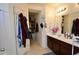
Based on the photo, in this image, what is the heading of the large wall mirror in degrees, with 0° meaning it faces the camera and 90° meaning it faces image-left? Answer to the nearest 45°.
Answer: approximately 45°

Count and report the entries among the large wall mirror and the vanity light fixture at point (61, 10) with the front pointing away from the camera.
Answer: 0

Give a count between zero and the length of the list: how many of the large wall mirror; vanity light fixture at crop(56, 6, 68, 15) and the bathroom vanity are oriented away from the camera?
0

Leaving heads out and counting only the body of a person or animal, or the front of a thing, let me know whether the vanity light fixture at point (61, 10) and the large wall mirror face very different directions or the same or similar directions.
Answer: same or similar directions

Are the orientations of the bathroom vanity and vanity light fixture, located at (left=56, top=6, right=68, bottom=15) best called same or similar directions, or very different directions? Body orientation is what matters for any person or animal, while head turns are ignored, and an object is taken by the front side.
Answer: same or similar directions

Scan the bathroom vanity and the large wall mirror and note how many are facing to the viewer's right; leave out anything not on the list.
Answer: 0

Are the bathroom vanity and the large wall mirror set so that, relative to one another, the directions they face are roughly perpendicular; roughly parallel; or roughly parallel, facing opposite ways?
roughly parallel

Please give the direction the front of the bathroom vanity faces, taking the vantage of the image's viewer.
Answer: facing the viewer and to the left of the viewer
